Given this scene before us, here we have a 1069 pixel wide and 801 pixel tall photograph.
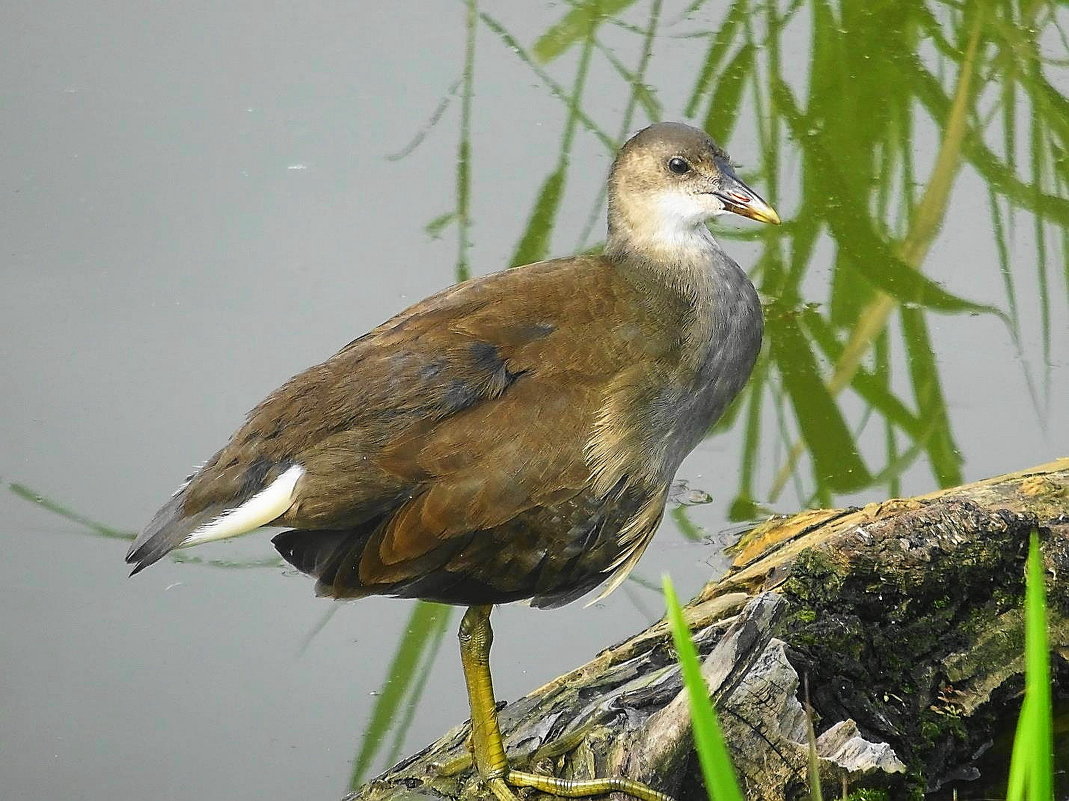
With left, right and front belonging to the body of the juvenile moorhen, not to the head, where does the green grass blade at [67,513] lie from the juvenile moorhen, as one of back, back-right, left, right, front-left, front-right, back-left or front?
back-left

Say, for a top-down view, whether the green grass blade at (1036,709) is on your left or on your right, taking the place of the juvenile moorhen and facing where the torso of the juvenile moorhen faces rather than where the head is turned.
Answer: on your right

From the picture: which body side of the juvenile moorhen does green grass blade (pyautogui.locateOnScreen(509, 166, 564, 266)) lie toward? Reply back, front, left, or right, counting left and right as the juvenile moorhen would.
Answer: left

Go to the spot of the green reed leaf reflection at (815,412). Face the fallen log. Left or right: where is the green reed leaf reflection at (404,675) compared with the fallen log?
right

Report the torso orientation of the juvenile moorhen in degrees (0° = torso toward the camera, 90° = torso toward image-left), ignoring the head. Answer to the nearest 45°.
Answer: approximately 270°
